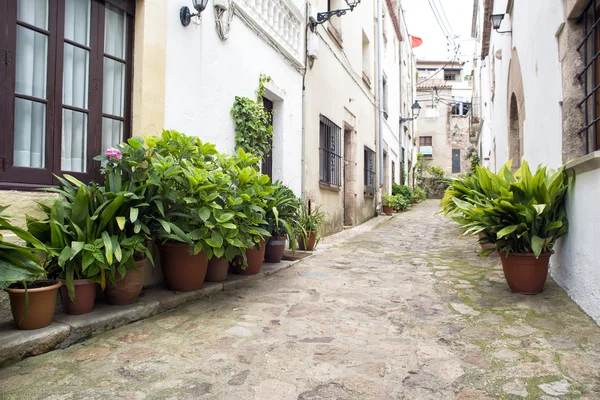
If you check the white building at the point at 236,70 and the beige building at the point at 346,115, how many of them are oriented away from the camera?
0

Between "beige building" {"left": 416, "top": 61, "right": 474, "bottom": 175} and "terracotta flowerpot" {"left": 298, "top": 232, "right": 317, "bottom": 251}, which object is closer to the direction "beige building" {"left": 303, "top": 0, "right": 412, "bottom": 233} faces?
the terracotta flowerpot

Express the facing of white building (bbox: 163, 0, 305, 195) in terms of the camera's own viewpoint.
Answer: facing the viewer and to the right of the viewer

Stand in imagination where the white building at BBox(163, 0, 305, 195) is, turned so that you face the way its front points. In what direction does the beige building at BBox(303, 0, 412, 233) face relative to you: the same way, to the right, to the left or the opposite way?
the same way

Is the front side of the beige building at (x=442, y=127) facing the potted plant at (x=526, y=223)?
yes

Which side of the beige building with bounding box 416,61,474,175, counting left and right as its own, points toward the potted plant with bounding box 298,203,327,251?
front

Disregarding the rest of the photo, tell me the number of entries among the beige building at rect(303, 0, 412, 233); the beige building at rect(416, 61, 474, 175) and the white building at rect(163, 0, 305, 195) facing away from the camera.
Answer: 0

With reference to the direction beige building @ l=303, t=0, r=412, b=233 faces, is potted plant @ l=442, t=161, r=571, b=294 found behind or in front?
in front

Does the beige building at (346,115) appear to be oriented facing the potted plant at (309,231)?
no

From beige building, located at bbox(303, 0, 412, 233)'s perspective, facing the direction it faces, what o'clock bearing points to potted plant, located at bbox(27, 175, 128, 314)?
The potted plant is roughly at 2 o'clock from the beige building.

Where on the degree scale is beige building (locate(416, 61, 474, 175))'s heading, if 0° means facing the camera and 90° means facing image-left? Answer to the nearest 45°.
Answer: approximately 0°

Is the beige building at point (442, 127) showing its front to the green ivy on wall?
yes

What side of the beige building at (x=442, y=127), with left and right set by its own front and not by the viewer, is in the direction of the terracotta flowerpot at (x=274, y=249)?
front

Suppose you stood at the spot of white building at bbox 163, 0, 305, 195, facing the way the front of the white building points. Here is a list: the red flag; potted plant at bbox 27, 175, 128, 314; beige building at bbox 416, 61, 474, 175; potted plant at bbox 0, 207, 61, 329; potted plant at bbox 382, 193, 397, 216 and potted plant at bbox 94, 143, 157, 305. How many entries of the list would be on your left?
3

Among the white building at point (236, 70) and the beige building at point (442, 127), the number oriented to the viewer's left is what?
0

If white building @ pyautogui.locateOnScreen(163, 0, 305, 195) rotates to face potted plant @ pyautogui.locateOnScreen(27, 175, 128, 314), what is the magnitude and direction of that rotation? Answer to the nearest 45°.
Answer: approximately 90° to its right
